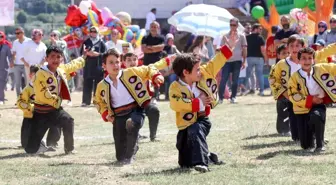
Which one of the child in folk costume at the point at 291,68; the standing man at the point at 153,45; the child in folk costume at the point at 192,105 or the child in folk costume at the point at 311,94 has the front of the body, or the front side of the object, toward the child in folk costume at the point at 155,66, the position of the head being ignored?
the standing man

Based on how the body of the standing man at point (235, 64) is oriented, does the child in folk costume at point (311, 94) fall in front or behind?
in front

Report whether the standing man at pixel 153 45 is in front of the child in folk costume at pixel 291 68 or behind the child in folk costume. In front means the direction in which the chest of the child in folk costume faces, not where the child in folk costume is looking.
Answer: behind

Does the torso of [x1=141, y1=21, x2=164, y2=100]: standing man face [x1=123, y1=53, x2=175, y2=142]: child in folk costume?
yes

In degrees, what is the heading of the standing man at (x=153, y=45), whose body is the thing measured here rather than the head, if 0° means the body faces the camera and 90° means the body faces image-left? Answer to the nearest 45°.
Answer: approximately 0°

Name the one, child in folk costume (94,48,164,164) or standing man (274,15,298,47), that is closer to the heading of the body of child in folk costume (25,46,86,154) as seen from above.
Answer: the child in folk costume

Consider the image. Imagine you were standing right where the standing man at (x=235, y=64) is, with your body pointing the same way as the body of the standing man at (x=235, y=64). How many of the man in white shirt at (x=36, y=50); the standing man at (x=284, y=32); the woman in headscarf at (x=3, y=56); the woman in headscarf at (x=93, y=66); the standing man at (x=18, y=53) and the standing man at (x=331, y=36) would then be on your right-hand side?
4

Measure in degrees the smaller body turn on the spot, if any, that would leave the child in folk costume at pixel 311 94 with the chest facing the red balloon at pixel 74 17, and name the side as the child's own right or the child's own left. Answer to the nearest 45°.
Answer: approximately 135° to the child's own right

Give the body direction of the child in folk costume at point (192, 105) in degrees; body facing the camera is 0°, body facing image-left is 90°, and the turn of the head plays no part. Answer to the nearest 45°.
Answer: approximately 315°

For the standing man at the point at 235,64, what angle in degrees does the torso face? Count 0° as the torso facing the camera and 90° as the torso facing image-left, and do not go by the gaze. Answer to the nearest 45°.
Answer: approximately 0°
